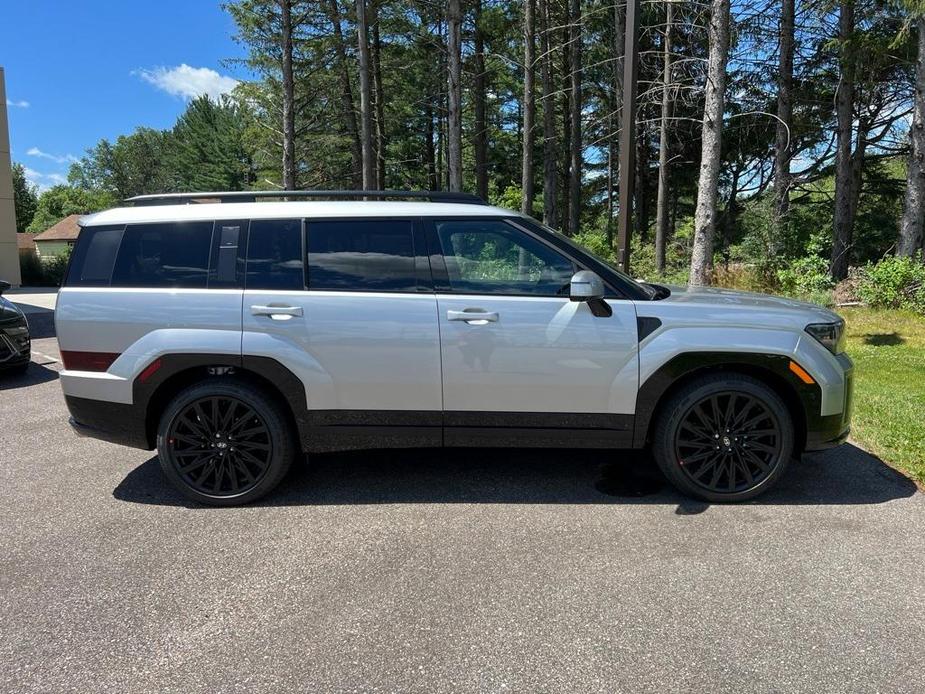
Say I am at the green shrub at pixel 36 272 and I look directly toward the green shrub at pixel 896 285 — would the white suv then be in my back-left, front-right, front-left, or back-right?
front-right

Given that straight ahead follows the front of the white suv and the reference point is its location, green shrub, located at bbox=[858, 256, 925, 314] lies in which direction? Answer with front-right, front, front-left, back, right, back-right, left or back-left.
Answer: front-left

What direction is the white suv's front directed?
to the viewer's right

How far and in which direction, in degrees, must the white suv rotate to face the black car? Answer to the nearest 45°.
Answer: approximately 135° to its left

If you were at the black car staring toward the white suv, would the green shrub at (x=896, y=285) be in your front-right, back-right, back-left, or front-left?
front-left

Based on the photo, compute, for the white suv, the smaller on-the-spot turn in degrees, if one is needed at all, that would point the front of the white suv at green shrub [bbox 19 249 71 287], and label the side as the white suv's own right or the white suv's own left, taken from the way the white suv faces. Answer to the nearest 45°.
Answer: approximately 135° to the white suv's own left
